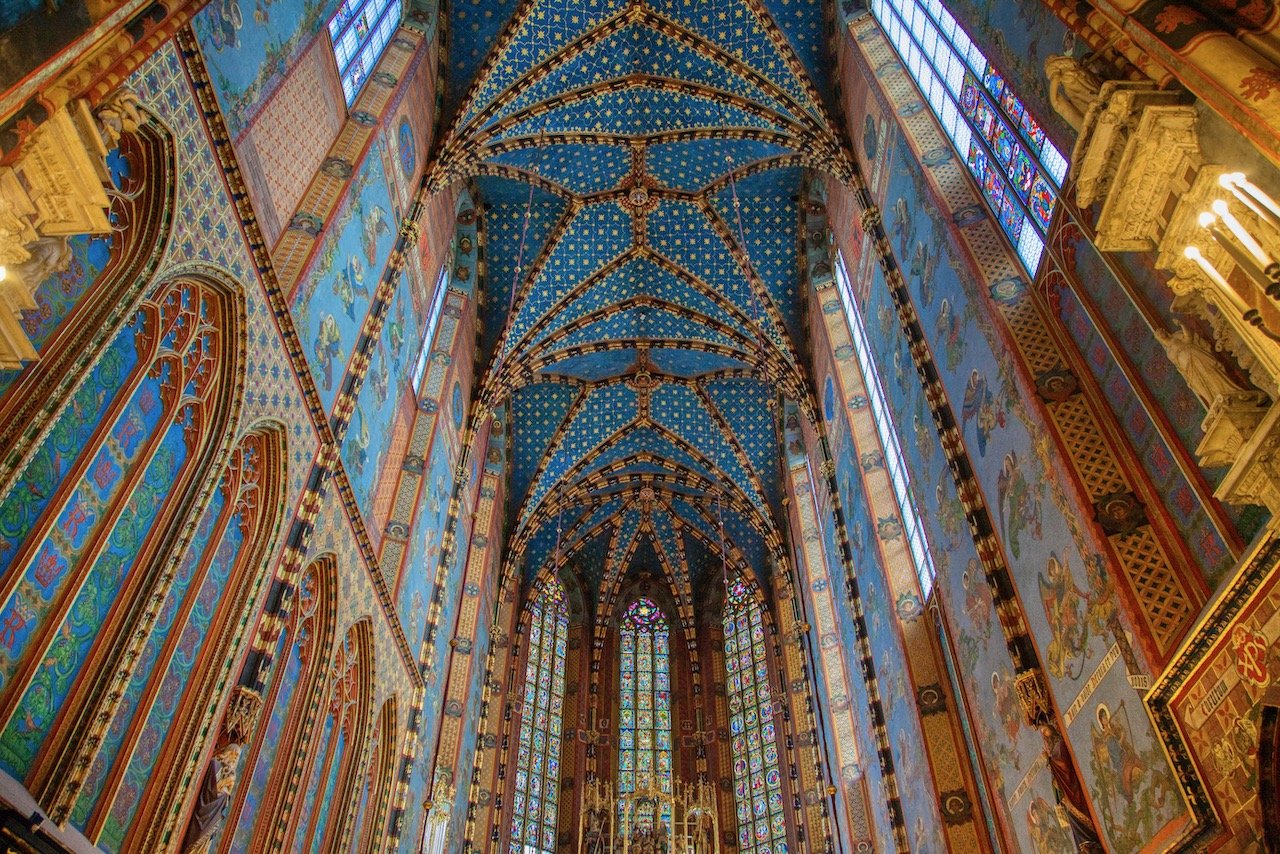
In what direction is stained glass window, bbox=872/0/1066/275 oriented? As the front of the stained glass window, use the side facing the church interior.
to the viewer's left

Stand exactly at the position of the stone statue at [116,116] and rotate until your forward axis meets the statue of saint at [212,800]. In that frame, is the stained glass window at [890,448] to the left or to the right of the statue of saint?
right

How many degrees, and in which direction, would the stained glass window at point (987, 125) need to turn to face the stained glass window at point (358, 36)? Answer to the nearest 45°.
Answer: approximately 45° to its left

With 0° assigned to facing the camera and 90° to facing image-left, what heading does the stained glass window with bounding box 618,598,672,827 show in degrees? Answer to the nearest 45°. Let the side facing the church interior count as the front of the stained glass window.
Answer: approximately 0°

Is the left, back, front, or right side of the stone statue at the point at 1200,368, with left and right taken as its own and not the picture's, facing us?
left

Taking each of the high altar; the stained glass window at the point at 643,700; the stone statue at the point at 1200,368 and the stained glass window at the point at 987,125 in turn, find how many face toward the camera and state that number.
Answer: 2

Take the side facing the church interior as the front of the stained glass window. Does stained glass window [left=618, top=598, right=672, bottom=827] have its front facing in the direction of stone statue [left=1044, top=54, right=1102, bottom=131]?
yes

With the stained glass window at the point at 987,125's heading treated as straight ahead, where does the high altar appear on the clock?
The high altar is roughly at 3 o'clock from the stained glass window.
